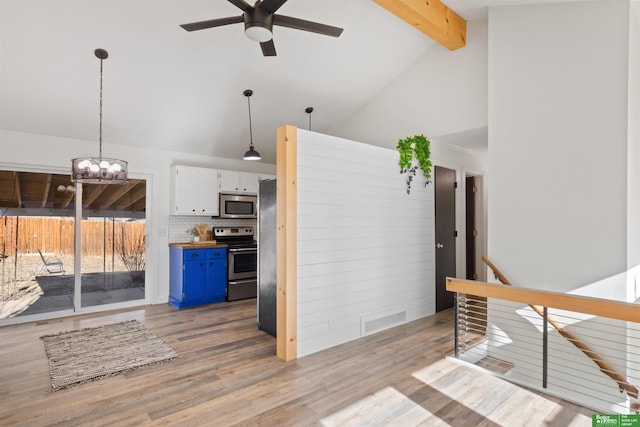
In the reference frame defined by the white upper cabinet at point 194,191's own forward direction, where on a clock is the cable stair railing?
The cable stair railing is roughly at 11 o'clock from the white upper cabinet.

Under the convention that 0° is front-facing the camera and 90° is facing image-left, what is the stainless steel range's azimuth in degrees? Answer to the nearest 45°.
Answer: approximately 0°

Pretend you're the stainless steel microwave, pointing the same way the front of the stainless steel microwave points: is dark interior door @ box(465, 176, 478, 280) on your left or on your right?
on your left

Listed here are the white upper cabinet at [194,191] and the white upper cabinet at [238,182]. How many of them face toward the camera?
2

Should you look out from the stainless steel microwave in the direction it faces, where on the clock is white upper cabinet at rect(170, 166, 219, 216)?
The white upper cabinet is roughly at 2 o'clock from the stainless steel microwave.

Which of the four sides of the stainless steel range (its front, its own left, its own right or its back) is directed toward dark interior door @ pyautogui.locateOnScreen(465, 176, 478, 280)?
left

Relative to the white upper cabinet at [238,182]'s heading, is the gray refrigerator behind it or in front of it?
in front

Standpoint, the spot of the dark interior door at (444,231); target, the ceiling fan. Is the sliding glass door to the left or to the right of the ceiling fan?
right

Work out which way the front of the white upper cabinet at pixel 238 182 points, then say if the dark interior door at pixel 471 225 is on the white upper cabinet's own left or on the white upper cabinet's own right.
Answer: on the white upper cabinet's own left

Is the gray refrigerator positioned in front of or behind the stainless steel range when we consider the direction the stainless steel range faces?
in front
